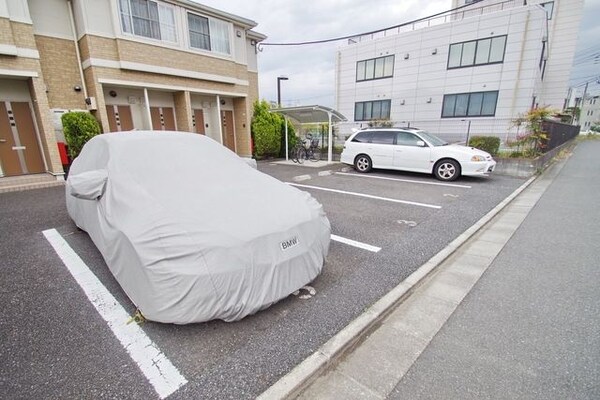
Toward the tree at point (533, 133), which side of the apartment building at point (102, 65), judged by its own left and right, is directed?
front

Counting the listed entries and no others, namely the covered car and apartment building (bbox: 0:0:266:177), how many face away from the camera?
0

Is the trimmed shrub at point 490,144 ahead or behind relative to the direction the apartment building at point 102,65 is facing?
ahead

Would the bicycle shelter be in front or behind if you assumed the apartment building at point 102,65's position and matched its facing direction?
in front

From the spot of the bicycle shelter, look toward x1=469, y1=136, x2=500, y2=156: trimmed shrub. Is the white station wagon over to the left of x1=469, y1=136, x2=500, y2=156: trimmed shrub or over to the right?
right

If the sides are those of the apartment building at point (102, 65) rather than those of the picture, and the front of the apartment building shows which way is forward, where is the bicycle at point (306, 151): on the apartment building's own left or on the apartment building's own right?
on the apartment building's own left
